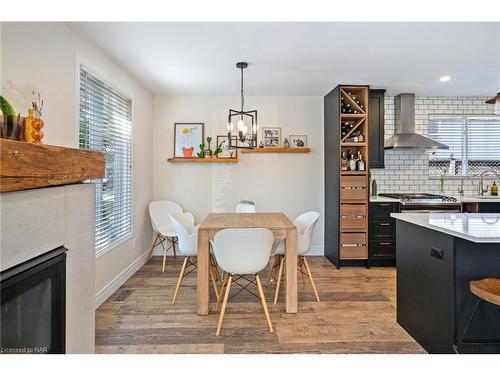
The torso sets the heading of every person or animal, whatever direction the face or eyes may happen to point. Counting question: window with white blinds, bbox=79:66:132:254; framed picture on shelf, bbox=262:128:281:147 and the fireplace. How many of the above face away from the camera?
0

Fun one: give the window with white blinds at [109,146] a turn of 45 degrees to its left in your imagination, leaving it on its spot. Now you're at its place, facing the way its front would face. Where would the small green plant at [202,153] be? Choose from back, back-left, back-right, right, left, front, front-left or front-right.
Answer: front-left

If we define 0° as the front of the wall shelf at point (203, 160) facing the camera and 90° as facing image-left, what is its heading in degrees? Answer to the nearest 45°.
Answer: approximately 0°

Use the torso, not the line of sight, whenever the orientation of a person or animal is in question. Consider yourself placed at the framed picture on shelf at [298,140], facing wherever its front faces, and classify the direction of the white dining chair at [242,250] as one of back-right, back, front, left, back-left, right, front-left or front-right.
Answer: front

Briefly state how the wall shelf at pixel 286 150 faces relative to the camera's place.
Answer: facing the viewer

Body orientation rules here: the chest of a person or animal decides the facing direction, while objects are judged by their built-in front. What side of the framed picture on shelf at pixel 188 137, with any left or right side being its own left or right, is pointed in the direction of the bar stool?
front

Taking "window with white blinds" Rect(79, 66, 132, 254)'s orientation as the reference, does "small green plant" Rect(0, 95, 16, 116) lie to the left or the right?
on its right

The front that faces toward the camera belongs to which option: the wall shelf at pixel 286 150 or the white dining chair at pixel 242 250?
the wall shelf

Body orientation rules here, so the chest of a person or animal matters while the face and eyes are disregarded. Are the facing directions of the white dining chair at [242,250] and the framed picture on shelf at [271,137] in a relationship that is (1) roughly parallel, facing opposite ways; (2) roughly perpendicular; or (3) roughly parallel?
roughly parallel, facing opposite ways

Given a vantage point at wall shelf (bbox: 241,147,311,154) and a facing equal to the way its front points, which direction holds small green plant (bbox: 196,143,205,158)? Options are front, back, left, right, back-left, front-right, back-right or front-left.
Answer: right

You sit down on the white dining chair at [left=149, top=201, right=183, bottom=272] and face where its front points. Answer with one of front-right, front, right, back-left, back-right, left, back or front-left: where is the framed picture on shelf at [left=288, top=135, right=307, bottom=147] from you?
front-left

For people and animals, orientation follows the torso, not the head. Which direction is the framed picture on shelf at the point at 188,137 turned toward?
toward the camera

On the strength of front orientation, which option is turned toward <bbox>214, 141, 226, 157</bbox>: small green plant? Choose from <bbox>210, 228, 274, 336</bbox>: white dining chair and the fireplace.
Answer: the white dining chair

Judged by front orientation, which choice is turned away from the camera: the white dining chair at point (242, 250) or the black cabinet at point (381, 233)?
the white dining chair

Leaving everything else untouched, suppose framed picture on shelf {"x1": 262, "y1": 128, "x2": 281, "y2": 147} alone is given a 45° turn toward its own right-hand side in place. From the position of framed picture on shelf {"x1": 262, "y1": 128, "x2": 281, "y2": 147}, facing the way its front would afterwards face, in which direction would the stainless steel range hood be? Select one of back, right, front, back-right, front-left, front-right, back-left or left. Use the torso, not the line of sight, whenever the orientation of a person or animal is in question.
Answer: back-left

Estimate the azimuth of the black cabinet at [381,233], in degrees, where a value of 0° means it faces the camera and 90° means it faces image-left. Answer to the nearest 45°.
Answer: approximately 0°

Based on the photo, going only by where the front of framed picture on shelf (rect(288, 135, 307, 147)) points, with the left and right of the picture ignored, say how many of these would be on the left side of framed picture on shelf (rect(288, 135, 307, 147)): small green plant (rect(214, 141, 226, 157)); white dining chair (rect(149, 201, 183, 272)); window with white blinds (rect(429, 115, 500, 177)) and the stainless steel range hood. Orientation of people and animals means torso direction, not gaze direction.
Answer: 2

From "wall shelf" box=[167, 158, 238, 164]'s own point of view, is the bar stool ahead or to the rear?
ahead

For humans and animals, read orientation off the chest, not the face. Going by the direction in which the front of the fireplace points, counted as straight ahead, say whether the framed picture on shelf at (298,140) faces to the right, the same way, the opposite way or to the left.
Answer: to the right

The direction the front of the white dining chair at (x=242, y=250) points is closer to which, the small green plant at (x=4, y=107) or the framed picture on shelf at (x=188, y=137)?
the framed picture on shelf
